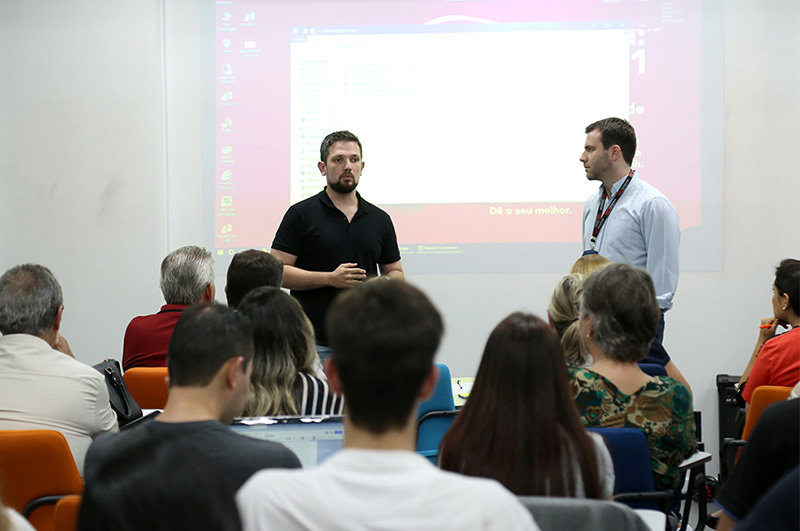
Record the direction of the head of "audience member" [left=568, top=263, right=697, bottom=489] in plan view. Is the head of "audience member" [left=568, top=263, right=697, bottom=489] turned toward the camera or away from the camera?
away from the camera

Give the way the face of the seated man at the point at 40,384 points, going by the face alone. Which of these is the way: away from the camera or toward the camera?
away from the camera

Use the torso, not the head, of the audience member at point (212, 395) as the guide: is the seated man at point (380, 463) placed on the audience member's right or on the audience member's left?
on the audience member's right

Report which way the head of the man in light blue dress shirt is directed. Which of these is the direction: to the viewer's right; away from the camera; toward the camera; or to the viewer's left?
to the viewer's left

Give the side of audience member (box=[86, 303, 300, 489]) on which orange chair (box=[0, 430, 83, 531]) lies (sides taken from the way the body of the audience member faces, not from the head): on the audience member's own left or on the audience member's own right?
on the audience member's own left

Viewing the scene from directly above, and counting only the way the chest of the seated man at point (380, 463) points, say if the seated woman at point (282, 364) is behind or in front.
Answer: in front

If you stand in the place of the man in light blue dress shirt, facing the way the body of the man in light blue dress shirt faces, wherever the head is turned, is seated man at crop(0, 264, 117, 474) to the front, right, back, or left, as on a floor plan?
front

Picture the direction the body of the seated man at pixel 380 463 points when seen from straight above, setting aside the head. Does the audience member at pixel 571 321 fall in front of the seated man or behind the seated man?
in front

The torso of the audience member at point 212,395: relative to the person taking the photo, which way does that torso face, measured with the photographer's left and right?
facing away from the viewer and to the right of the viewer

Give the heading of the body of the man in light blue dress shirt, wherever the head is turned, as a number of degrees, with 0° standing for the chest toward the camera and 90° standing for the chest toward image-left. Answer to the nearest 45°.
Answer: approximately 45°

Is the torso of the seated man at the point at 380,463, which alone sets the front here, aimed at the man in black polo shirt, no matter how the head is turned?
yes

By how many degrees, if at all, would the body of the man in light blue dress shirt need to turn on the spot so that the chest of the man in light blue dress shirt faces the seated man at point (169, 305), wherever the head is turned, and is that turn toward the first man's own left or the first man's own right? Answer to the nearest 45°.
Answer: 0° — they already face them

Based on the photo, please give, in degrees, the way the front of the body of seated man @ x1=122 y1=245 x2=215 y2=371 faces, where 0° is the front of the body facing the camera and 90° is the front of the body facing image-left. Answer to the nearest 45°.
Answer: approximately 225°

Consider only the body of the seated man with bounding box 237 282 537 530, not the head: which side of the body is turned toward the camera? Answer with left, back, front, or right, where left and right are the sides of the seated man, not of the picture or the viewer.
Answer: back

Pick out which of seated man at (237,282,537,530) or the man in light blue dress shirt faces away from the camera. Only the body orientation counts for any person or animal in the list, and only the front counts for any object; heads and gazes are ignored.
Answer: the seated man
